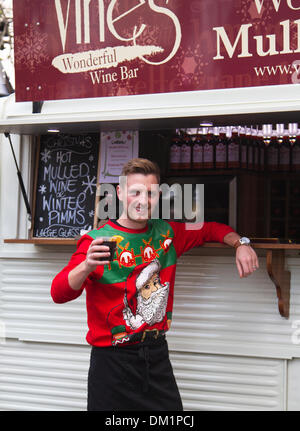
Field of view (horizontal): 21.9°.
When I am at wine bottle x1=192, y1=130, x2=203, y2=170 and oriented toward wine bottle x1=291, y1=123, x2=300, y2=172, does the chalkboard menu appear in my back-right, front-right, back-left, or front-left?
back-right

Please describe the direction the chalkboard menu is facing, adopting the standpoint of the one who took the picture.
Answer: facing the viewer

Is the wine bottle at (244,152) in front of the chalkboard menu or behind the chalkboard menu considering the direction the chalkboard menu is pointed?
behind

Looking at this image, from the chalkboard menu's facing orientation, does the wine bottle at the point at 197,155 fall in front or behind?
behind

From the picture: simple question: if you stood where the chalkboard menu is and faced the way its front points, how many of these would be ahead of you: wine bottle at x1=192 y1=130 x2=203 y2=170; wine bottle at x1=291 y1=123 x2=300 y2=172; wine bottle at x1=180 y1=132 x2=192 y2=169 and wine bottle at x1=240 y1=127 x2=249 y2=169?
0

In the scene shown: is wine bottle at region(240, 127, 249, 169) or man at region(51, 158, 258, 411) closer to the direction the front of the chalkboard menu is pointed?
the man

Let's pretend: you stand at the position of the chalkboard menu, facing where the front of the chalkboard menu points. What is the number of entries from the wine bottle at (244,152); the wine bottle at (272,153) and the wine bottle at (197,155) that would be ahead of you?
0

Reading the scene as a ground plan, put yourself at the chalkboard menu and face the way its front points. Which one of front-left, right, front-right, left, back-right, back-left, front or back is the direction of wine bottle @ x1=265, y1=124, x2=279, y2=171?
back-left

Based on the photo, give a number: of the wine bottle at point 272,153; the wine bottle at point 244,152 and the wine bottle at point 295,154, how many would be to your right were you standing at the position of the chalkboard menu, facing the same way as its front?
0

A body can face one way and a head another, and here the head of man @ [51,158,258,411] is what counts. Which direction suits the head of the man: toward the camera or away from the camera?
toward the camera

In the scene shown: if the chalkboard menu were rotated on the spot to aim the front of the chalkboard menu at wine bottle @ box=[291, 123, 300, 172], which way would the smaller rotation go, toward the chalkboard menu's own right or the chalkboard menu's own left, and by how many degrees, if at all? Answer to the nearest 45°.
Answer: approximately 135° to the chalkboard menu's own left

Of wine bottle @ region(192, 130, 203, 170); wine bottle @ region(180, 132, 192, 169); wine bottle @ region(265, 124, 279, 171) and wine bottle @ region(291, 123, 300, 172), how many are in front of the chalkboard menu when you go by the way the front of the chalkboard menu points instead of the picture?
0

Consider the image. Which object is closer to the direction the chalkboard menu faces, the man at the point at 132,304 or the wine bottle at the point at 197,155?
the man
